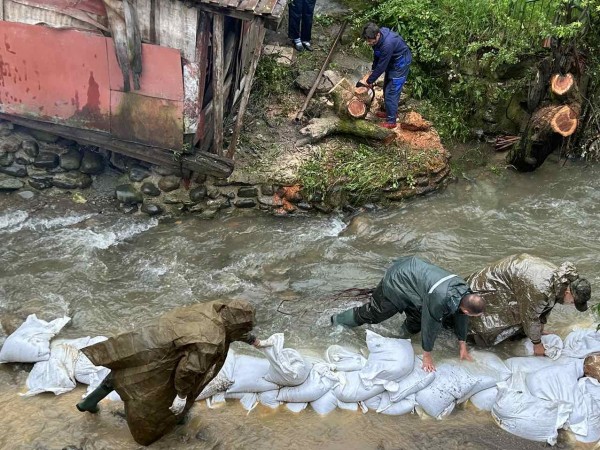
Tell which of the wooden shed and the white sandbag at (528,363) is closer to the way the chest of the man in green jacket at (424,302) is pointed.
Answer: the white sandbag

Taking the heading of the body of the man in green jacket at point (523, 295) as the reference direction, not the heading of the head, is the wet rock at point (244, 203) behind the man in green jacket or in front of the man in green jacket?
behind

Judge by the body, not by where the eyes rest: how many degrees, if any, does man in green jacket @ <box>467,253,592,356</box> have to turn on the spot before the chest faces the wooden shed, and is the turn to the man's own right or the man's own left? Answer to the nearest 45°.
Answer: approximately 180°

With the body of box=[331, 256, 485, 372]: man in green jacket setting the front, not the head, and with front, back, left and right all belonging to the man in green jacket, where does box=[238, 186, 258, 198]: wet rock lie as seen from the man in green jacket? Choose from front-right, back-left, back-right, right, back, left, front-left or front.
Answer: back

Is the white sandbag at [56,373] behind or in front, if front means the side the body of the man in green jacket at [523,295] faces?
behind

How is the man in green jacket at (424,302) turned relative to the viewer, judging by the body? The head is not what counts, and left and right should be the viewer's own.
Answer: facing the viewer and to the right of the viewer

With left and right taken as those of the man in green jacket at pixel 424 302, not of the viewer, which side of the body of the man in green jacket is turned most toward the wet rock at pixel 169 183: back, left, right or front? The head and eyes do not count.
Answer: back

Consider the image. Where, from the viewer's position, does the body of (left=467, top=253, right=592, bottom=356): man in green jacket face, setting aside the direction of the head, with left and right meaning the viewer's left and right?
facing to the right of the viewer

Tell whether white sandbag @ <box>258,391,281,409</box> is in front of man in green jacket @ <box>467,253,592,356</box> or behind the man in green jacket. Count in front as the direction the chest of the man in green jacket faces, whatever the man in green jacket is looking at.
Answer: behind

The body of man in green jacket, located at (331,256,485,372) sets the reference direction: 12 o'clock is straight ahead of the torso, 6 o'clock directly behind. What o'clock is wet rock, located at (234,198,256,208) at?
The wet rock is roughly at 6 o'clock from the man in green jacket.

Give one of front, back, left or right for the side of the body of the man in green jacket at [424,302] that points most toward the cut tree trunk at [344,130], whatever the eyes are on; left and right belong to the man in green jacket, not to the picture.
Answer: back

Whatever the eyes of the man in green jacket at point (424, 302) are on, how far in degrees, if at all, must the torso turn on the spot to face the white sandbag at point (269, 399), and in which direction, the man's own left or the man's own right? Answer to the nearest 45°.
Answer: approximately 90° to the man's own right

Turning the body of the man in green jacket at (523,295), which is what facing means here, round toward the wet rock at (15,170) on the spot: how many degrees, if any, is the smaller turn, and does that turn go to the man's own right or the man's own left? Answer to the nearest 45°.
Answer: approximately 180°

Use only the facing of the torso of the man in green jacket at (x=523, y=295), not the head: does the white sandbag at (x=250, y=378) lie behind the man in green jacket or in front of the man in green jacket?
behind

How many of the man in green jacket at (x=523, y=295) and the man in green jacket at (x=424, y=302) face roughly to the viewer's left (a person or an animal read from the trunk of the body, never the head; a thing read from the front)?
0
